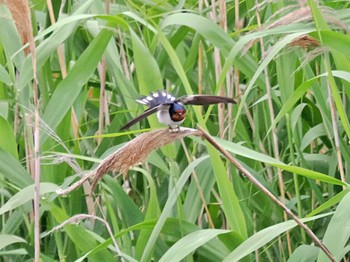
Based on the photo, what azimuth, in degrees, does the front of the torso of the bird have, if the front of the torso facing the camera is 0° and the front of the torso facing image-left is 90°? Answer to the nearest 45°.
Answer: approximately 315°

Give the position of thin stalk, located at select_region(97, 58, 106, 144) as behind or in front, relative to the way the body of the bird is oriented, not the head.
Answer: behind
